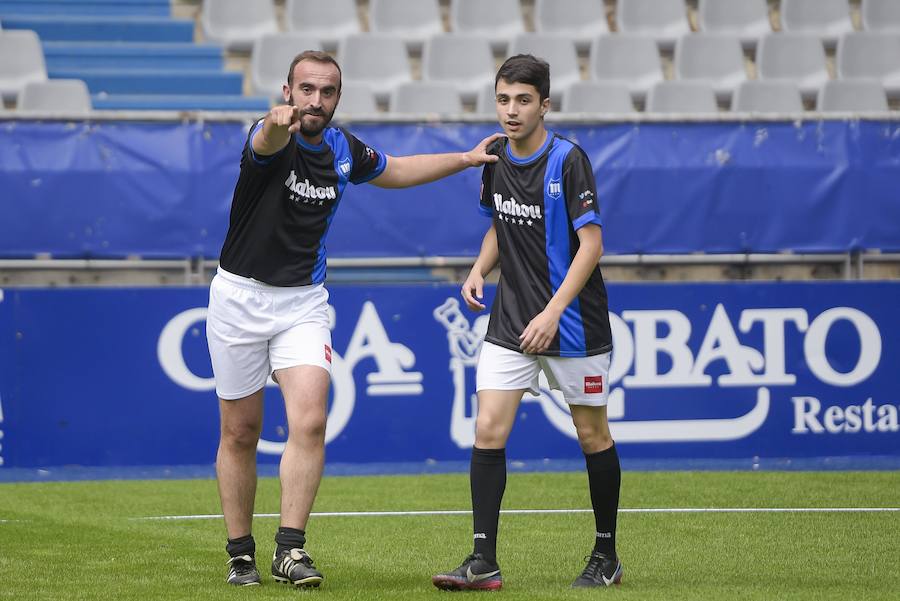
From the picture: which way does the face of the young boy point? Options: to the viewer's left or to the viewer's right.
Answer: to the viewer's left

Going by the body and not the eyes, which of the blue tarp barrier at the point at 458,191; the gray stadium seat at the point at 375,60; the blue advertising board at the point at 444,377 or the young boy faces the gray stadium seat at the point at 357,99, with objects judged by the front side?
the gray stadium seat at the point at 375,60

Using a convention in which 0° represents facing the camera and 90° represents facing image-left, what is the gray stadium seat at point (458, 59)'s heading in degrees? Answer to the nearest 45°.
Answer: approximately 0°

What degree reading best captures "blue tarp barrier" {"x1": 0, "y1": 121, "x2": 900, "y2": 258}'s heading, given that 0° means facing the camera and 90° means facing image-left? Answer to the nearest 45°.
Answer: approximately 0°

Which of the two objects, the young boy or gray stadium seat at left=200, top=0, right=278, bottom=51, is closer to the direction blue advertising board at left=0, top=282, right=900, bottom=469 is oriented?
the young boy

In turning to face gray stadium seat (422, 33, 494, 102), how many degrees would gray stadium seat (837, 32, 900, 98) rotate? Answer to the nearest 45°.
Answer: approximately 45° to its right

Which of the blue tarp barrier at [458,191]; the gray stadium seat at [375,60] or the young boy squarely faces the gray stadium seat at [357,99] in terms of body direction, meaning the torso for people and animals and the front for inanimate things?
the gray stadium seat at [375,60]

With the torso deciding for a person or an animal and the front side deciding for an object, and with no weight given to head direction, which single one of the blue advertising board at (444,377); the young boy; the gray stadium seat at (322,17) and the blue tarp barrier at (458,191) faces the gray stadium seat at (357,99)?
the gray stadium seat at (322,17)

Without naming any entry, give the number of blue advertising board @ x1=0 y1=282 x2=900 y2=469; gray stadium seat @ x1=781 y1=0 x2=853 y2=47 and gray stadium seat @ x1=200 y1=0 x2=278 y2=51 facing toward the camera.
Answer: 3

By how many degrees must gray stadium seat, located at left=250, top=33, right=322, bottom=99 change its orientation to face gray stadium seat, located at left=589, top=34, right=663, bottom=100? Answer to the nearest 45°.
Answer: approximately 90° to its left

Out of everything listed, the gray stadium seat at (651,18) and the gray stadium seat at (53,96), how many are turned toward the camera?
2
